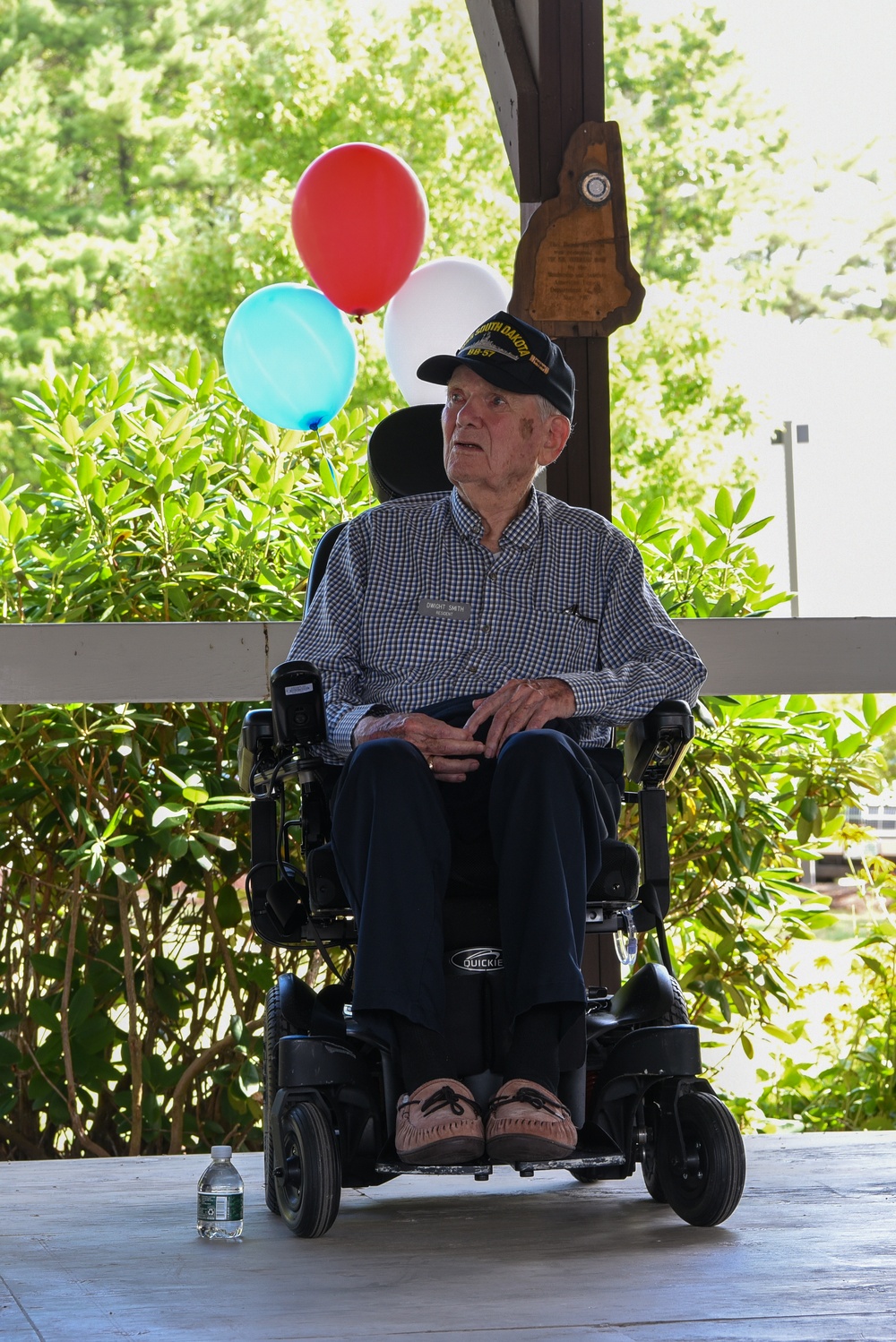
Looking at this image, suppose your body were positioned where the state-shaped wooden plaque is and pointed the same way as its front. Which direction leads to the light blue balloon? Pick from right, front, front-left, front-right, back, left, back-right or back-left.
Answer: back-right

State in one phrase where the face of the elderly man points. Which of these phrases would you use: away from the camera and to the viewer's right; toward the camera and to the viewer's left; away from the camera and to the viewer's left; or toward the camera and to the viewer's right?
toward the camera and to the viewer's left

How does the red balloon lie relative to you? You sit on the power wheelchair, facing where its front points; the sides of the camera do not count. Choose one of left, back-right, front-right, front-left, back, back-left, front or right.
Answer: back

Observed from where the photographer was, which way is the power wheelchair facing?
facing the viewer

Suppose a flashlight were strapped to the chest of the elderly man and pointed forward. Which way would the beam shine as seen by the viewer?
toward the camera

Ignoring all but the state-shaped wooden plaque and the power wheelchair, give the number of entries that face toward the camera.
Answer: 2

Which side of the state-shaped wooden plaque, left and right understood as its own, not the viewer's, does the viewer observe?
front
